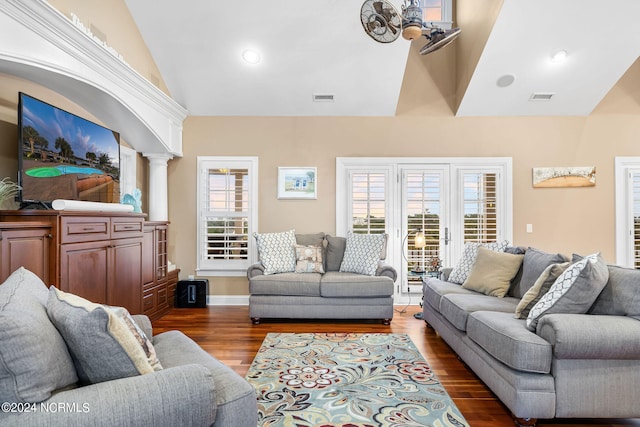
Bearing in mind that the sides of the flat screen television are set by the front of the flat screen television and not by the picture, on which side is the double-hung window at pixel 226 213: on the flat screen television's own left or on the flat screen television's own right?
on the flat screen television's own left

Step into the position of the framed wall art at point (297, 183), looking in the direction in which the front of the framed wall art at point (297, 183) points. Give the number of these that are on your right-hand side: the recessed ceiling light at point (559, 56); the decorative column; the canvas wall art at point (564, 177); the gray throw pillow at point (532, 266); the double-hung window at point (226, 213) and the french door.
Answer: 2

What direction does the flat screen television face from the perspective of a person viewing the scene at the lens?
facing the viewer and to the right of the viewer

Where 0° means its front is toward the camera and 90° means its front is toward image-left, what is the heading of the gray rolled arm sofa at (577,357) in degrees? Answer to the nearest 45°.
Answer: approximately 45°

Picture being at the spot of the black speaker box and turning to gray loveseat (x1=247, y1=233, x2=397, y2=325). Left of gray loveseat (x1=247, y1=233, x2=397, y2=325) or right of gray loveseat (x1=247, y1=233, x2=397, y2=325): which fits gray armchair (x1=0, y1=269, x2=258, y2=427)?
right

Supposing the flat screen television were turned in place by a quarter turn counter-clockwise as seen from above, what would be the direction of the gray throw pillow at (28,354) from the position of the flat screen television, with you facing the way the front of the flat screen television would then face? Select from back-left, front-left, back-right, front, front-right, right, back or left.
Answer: back-right

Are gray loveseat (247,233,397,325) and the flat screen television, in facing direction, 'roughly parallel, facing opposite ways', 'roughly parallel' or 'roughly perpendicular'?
roughly perpendicular

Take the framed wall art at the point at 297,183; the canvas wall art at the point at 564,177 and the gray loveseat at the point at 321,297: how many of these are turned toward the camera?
3

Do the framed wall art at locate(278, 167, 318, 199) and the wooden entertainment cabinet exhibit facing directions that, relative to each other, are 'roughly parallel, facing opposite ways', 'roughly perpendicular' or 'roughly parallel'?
roughly perpendicular

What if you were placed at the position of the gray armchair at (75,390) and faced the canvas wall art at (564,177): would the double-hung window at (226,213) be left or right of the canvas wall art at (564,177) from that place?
left

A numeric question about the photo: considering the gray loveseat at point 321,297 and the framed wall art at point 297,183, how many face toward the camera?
2
